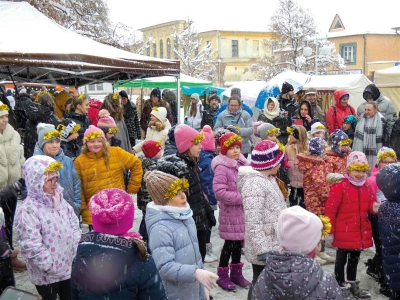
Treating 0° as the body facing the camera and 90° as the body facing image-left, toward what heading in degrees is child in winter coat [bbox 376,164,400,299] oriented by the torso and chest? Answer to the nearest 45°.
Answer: approximately 135°

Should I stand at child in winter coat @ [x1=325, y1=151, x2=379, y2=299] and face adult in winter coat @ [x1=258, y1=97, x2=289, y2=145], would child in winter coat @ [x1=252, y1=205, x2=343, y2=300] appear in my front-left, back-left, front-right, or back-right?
back-left
